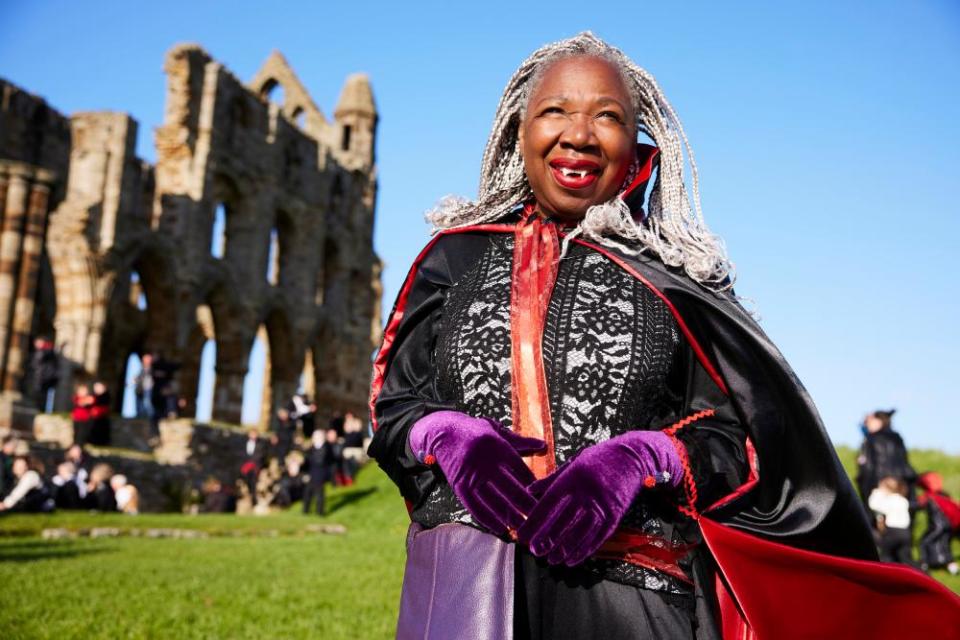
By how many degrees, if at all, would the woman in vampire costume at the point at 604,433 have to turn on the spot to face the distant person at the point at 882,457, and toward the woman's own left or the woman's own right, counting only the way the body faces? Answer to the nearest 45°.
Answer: approximately 180°

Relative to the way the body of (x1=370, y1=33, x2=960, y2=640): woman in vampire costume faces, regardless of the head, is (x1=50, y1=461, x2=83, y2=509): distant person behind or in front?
behind

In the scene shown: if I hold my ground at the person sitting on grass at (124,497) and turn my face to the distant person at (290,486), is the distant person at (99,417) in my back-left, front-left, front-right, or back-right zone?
back-left

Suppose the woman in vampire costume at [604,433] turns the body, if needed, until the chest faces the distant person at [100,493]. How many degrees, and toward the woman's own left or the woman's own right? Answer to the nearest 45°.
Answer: approximately 135° to the woman's own right

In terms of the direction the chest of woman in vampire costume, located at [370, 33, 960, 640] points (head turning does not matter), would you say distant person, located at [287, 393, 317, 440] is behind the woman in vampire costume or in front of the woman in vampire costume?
behind

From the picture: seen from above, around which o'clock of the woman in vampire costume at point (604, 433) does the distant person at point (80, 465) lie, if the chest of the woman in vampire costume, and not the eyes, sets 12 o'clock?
The distant person is roughly at 5 o'clock from the woman in vampire costume.

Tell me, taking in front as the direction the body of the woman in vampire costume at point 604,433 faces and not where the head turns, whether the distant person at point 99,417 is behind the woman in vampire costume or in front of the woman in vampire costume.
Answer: behind

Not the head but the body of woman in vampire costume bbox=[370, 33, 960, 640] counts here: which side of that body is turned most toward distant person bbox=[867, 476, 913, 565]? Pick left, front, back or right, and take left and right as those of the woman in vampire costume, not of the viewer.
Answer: back

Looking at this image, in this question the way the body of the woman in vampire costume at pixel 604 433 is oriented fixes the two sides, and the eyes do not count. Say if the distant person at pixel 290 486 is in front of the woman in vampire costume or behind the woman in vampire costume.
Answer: behind

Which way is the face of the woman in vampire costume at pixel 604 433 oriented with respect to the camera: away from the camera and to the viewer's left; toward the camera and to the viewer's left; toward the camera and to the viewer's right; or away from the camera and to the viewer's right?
toward the camera and to the viewer's right

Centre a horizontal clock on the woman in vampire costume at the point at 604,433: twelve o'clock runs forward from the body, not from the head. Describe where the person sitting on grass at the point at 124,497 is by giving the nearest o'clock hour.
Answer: The person sitting on grass is roughly at 5 o'clock from the woman in vampire costume.

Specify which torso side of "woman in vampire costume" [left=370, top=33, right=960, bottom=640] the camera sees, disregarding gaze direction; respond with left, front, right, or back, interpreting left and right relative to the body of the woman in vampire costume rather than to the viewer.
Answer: front
